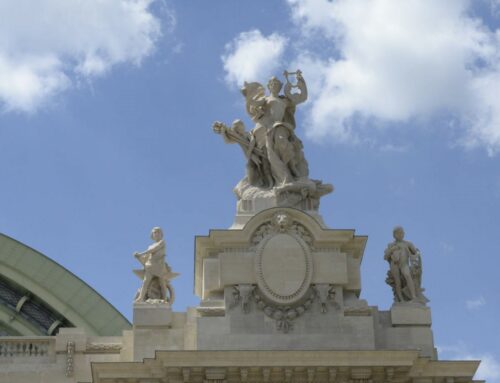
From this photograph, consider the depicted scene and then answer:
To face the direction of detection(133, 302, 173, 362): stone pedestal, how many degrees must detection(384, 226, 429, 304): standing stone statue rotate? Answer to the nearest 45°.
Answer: approximately 90° to its right

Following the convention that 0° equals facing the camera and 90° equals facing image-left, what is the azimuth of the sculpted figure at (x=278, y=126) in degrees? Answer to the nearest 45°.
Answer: approximately 0°

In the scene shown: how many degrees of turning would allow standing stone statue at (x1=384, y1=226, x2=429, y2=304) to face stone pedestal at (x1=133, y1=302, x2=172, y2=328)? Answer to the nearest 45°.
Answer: approximately 90° to its right

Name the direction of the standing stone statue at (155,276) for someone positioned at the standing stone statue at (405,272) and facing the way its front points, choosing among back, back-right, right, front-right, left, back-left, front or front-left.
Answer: right

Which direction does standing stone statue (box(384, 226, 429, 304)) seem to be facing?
toward the camera

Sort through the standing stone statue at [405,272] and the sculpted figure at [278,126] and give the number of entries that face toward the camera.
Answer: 2
